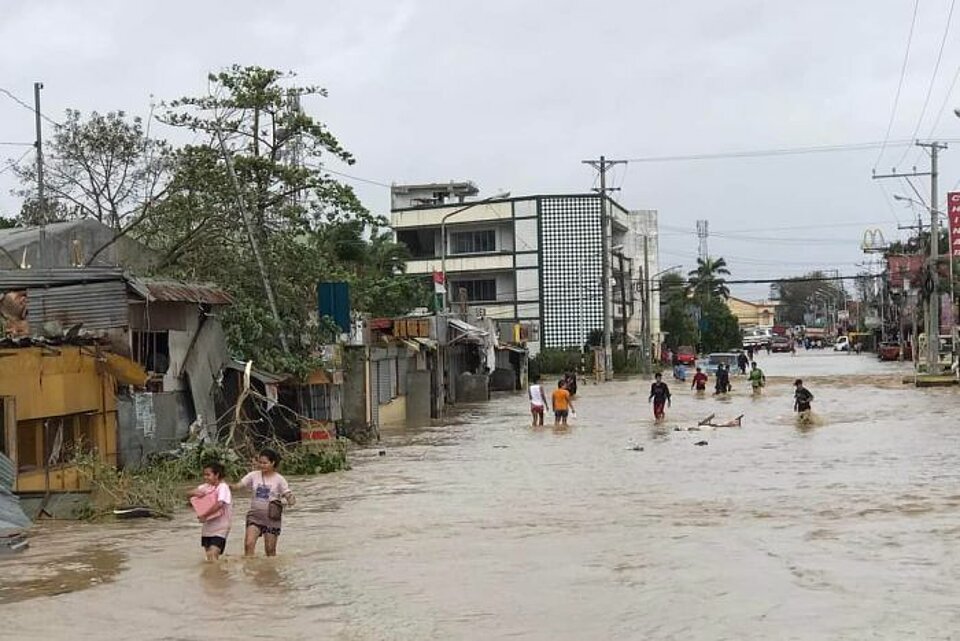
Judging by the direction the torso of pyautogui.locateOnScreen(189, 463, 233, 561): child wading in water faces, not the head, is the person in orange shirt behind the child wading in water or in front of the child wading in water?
behind

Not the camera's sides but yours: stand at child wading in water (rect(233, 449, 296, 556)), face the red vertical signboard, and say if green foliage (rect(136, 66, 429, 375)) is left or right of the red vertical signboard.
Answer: left

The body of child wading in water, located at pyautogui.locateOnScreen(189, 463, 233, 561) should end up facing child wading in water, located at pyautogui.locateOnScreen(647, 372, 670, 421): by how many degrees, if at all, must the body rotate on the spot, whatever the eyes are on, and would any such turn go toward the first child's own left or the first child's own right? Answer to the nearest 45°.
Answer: approximately 180°

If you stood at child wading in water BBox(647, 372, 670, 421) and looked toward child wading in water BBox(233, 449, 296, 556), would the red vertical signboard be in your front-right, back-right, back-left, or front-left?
back-left

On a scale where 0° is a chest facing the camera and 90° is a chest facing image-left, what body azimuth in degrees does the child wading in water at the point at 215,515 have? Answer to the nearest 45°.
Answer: approximately 45°

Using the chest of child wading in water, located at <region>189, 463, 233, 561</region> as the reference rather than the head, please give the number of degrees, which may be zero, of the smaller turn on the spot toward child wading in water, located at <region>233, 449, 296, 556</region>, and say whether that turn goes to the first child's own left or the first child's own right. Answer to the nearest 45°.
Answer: approximately 135° to the first child's own left

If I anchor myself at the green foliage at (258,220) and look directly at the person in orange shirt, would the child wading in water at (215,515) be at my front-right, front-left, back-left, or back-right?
back-right

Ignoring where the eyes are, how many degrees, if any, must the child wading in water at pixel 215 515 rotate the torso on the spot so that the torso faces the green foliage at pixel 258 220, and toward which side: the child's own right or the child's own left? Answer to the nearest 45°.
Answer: approximately 135° to the child's own right

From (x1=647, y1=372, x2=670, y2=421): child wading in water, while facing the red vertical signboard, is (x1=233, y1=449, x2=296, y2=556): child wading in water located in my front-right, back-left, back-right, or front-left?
back-right

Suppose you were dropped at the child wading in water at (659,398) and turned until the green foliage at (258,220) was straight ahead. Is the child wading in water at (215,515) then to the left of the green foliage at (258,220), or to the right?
left
